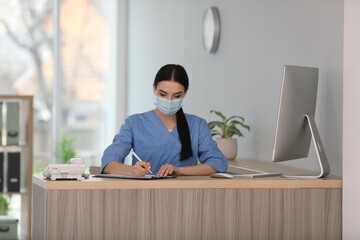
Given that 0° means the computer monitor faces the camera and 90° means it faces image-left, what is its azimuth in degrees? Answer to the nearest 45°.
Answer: approximately 90°

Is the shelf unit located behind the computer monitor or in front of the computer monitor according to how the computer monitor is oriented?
in front

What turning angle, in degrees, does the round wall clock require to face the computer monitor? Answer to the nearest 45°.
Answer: approximately 90° to its left

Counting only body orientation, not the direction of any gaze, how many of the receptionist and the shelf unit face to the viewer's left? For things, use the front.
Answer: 0

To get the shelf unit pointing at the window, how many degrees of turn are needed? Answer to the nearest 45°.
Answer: approximately 180°
